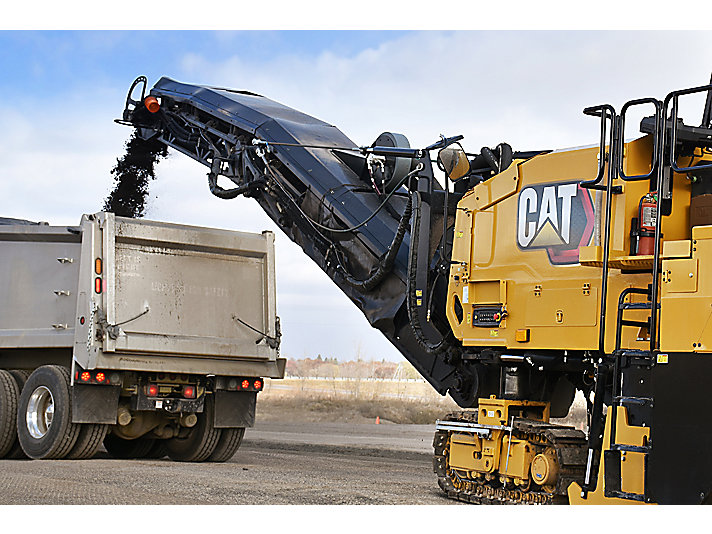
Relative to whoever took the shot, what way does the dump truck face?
facing away from the viewer and to the left of the viewer

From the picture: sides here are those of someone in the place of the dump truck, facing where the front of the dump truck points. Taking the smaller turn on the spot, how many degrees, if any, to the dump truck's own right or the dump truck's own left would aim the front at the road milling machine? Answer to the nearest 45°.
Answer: approximately 180°
